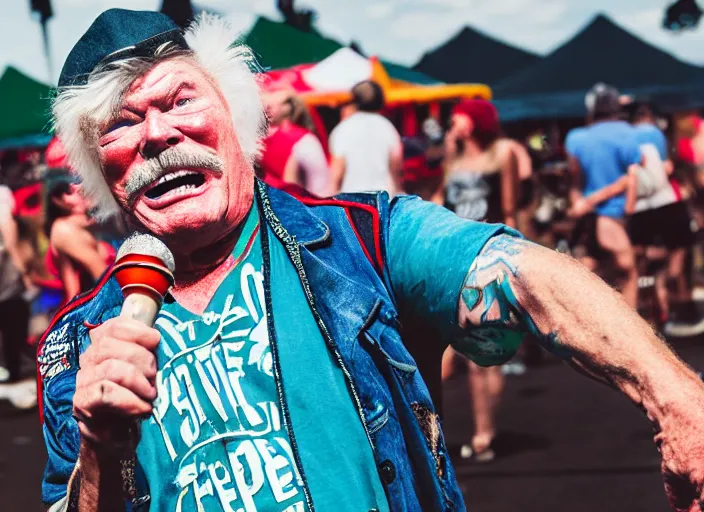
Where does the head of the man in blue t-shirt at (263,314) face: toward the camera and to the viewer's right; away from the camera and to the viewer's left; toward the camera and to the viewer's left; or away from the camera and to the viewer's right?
toward the camera and to the viewer's left

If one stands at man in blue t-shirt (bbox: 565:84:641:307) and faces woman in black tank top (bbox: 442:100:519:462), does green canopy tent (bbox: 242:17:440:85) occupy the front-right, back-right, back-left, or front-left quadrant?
back-right

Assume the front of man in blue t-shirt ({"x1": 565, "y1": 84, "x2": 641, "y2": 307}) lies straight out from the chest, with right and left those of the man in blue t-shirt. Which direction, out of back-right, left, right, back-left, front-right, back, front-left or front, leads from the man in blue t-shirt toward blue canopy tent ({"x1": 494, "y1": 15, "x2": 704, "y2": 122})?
front

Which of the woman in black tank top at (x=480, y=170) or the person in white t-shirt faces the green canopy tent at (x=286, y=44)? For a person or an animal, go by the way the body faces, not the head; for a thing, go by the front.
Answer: the person in white t-shirt

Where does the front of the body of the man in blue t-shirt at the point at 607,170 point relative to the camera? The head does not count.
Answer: away from the camera

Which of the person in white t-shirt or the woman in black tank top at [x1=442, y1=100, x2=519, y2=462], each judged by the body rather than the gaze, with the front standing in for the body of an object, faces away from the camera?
the person in white t-shirt

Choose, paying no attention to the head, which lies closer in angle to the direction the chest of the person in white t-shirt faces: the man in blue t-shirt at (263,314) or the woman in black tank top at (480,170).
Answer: the woman in black tank top

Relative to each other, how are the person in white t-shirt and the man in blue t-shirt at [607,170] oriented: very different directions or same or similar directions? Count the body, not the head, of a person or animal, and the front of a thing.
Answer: same or similar directions

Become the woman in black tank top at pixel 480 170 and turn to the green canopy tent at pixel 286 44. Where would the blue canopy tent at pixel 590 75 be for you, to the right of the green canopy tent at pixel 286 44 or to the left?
right

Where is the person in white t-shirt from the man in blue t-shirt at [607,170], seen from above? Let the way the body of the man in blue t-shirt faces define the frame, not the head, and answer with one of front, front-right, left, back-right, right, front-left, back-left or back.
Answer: back-left

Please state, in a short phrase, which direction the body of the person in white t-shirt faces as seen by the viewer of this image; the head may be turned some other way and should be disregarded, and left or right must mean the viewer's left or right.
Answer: facing away from the viewer

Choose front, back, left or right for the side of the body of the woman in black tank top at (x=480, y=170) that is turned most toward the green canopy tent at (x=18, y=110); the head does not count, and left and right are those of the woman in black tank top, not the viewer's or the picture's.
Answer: right

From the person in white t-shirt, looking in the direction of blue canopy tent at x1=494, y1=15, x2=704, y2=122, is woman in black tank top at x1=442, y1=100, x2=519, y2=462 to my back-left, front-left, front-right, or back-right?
back-right

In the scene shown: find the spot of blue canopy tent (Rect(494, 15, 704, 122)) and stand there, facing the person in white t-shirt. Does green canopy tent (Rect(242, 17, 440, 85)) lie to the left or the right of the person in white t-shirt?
right

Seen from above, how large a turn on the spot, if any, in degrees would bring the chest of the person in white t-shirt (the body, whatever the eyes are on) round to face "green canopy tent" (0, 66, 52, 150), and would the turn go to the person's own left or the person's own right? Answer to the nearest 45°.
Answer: approximately 45° to the person's own left

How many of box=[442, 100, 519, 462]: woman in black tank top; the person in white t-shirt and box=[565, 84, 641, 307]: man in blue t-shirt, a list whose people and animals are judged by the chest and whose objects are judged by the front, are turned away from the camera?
2

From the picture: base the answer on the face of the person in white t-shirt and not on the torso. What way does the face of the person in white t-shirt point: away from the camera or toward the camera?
away from the camera

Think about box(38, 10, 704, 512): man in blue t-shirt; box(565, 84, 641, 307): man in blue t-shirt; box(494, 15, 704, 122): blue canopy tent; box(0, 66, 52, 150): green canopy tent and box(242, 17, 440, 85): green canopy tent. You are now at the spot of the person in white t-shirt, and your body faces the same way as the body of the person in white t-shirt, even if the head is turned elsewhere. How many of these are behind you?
1
